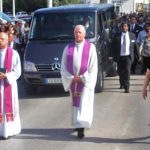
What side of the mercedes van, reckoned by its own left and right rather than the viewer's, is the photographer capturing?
front

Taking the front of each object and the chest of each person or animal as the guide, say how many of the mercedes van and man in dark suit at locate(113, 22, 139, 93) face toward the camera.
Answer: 2

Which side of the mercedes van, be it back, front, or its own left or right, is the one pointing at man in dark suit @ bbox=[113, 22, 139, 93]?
left

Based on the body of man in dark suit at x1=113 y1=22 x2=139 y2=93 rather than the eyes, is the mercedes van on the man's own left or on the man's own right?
on the man's own right

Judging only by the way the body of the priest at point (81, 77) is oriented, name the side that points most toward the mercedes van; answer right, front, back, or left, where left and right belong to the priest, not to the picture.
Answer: back

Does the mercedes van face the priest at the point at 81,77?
yes

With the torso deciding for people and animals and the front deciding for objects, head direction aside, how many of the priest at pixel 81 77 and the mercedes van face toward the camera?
2

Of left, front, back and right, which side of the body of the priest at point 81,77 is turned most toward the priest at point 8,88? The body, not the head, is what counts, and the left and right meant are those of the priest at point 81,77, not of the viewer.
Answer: right
